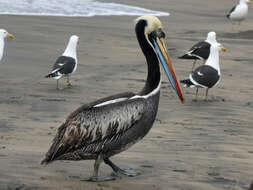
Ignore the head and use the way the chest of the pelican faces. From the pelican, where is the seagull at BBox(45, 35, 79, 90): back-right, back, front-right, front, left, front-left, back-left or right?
left

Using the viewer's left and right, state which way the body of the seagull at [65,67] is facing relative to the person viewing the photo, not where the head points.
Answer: facing away from the viewer and to the right of the viewer

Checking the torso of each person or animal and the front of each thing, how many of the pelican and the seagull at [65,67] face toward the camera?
0

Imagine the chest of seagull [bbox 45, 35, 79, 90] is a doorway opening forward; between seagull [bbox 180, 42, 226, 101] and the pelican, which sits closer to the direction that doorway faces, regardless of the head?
the seagull

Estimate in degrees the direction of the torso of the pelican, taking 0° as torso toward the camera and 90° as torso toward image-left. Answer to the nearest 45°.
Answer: approximately 270°

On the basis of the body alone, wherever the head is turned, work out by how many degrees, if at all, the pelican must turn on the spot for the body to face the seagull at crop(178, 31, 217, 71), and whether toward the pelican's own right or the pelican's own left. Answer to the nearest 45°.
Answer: approximately 90° to the pelican's own left

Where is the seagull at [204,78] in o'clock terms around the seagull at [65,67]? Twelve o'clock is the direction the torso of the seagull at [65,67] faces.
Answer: the seagull at [204,78] is roughly at 2 o'clock from the seagull at [65,67].

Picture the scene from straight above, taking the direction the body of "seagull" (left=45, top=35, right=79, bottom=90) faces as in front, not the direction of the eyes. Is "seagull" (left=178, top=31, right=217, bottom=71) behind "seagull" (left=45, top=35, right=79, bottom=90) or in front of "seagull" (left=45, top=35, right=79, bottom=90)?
in front
